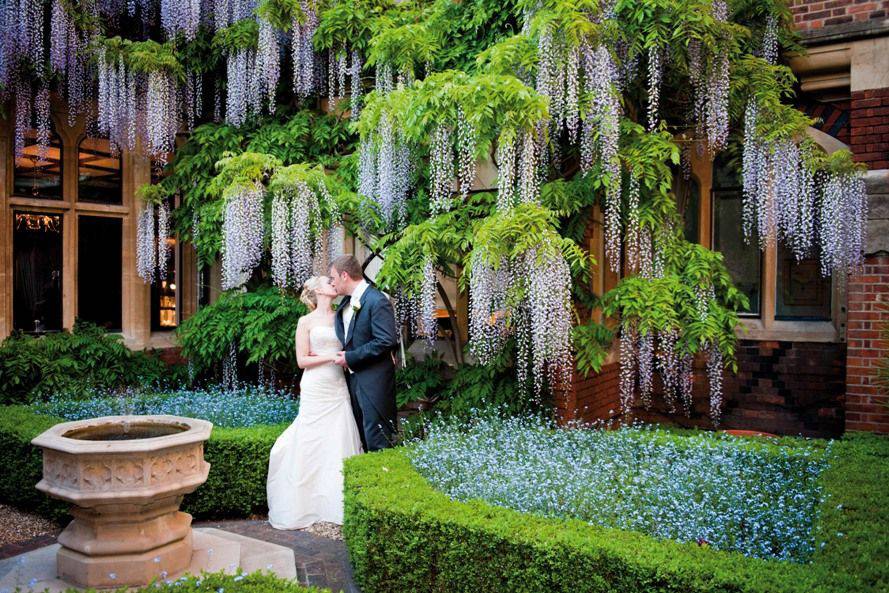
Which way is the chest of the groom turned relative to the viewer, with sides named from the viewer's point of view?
facing the viewer and to the left of the viewer

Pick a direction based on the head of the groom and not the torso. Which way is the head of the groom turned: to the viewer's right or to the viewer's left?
to the viewer's left

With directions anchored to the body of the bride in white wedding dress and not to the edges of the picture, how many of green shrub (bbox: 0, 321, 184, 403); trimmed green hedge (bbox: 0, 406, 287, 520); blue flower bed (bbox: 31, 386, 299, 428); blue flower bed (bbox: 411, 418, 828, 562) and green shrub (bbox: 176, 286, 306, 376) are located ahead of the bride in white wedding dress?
1

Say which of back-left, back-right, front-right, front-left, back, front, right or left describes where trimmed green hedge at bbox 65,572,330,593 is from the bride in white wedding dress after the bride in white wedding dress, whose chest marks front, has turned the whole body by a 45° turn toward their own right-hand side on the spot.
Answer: front

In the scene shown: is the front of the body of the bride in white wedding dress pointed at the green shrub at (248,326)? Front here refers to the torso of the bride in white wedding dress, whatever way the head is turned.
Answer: no

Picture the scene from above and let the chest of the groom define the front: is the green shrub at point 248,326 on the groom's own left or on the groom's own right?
on the groom's own right

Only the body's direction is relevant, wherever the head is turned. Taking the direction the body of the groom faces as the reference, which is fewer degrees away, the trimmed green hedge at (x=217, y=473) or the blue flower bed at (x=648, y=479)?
the trimmed green hedge

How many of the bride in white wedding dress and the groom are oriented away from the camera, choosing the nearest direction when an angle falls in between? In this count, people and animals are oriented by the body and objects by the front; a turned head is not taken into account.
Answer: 0

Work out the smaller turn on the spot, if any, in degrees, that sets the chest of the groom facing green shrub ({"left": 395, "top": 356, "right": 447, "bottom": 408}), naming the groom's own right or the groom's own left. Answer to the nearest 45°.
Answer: approximately 135° to the groom's own right
